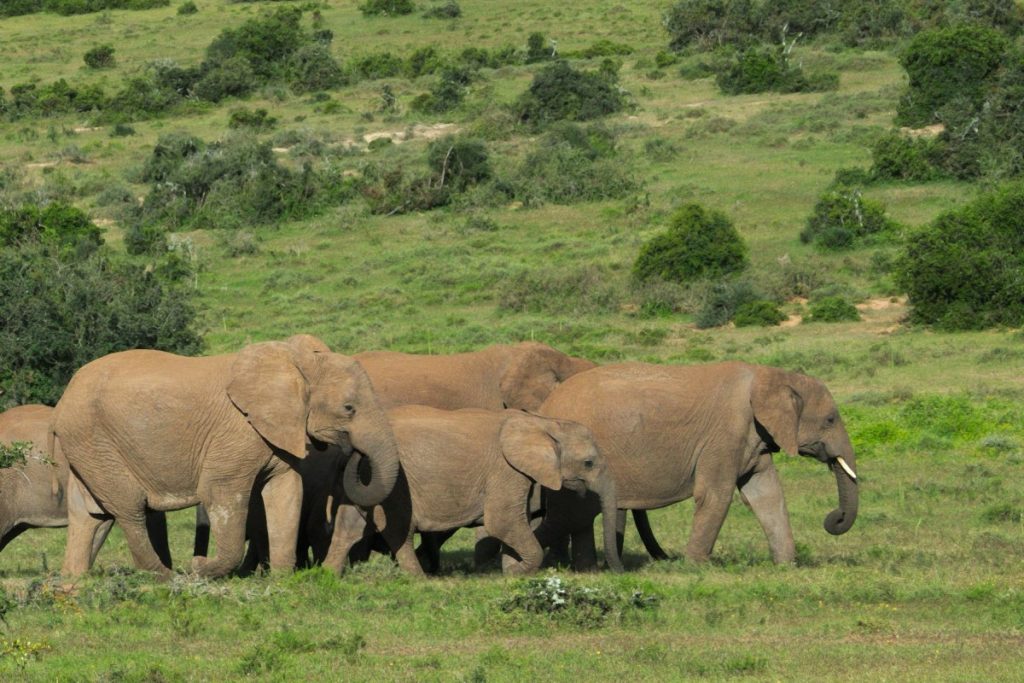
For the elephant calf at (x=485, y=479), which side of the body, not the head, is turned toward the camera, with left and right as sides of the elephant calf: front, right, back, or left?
right

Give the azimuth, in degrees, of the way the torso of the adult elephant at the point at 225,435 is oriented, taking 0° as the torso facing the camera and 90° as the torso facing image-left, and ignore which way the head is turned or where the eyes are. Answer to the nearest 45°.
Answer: approximately 270°

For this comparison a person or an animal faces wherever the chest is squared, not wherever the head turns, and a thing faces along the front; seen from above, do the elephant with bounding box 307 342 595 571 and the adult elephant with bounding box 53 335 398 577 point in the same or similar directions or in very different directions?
same or similar directions

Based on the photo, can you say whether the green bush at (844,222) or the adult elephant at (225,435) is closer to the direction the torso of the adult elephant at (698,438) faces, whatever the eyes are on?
the green bush

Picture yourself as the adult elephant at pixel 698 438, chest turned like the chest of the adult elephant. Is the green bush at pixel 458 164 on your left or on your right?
on your left

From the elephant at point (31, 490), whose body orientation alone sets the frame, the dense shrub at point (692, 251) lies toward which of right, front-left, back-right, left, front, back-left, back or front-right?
front-left

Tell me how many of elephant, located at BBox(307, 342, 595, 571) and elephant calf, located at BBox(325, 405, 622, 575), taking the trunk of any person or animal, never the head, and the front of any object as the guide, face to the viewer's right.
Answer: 2

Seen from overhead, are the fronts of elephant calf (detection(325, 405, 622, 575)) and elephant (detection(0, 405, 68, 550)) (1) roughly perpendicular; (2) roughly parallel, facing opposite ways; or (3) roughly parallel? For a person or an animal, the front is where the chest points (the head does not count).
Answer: roughly parallel

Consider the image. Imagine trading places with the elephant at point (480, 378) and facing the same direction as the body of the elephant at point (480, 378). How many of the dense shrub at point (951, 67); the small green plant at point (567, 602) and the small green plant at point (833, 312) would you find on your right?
1

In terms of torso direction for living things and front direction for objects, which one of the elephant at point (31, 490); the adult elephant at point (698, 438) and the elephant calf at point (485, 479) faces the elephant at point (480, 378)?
the elephant at point (31, 490)

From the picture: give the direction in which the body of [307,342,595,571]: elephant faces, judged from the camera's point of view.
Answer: to the viewer's right

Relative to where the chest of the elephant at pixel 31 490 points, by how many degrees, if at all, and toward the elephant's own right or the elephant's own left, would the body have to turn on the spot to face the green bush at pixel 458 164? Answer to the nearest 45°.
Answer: approximately 45° to the elephant's own left

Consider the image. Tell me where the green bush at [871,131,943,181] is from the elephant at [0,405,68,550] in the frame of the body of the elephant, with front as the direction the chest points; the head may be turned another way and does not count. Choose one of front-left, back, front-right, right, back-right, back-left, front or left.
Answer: front-left

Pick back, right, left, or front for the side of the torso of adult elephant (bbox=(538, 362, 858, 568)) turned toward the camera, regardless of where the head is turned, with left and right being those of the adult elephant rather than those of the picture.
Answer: right

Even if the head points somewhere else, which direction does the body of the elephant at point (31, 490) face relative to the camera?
to the viewer's right

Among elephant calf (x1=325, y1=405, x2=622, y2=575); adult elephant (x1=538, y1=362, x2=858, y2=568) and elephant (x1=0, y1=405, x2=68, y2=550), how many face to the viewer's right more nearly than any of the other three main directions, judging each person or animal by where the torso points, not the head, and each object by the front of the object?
3

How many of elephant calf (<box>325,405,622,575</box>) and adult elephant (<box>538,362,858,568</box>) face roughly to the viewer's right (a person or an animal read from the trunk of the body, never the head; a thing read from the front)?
2

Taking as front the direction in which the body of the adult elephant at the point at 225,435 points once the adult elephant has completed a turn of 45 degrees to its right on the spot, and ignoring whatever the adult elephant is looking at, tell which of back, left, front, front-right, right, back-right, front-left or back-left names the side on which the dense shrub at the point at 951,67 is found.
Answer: left
